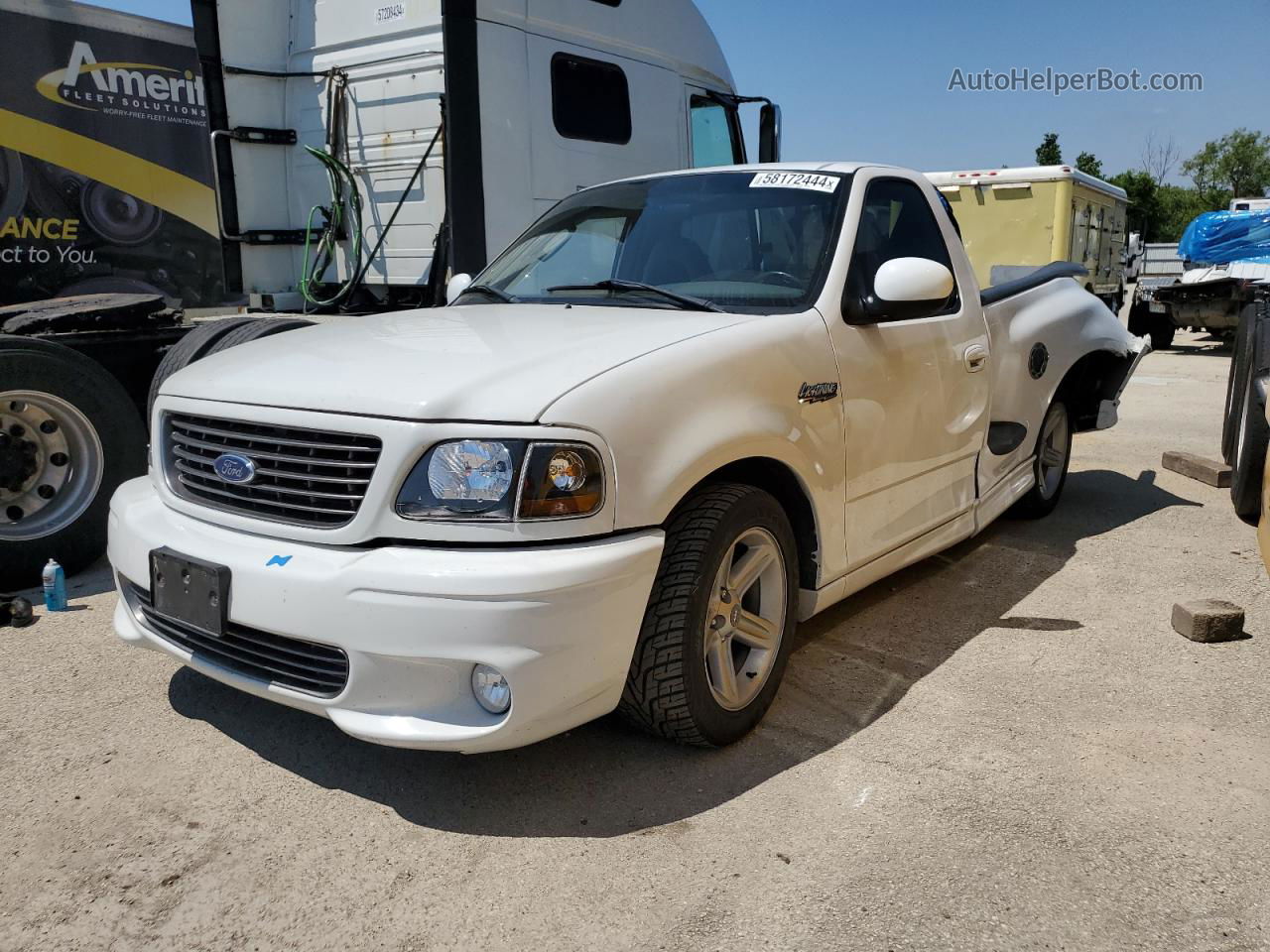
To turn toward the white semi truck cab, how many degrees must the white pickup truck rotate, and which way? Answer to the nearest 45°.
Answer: approximately 135° to its right

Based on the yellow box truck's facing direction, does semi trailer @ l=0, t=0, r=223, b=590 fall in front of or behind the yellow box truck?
behind

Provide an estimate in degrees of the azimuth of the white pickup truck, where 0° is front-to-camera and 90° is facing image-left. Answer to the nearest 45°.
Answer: approximately 45°

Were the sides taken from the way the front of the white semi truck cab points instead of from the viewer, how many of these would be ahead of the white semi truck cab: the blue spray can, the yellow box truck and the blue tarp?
2

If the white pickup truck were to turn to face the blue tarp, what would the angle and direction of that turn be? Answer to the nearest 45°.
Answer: approximately 180°

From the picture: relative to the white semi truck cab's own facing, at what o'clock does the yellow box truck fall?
The yellow box truck is roughly at 12 o'clock from the white semi truck cab.

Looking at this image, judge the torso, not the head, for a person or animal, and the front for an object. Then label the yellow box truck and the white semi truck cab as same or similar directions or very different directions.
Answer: same or similar directions

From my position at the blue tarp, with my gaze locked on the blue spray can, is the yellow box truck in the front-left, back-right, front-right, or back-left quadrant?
front-right

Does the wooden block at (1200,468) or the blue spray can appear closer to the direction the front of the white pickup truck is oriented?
the blue spray can

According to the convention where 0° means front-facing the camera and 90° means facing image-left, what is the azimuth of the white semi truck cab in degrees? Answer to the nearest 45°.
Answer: approximately 225°

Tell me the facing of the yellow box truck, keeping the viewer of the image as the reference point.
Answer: facing away from the viewer and to the right of the viewer

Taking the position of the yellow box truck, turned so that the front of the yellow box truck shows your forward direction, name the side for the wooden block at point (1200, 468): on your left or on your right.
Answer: on your right

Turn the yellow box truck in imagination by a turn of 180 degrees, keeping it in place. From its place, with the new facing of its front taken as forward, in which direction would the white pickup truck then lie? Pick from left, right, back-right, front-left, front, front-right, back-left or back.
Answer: front-left

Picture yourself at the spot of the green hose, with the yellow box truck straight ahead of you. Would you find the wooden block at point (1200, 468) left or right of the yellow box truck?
right
